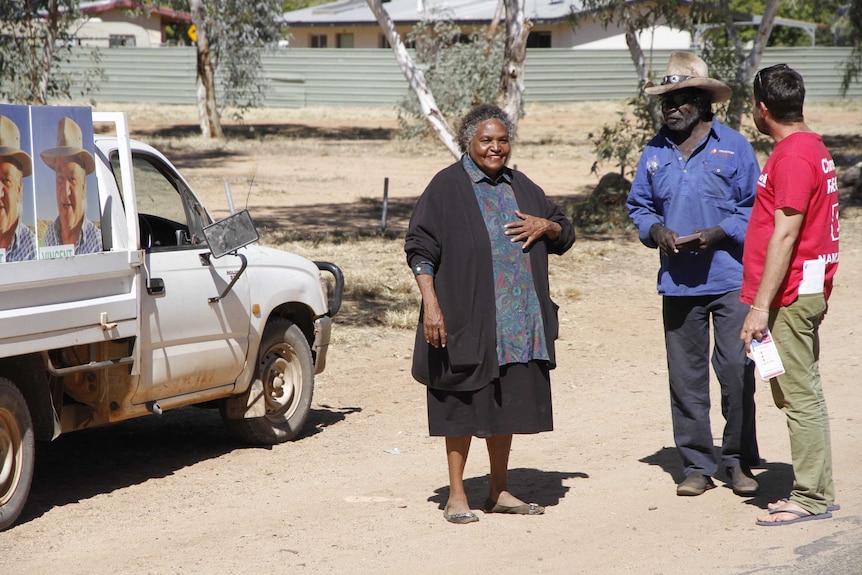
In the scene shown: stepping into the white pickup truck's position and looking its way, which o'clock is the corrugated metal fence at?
The corrugated metal fence is roughly at 11 o'clock from the white pickup truck.

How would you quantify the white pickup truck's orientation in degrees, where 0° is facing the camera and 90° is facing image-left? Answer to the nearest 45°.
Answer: approximately 225°

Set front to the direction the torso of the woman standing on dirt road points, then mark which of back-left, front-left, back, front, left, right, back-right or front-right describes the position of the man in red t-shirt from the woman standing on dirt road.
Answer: front-left

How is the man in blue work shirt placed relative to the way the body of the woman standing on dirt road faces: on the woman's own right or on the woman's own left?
on the woman's own left

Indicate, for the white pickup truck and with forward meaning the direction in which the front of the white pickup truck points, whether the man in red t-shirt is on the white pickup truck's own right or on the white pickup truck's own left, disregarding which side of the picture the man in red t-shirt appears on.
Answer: on the white pickup truck's own right

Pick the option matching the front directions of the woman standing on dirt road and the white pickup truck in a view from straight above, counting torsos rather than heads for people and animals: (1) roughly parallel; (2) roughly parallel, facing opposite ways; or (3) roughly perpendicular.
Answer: roughly perpendicular

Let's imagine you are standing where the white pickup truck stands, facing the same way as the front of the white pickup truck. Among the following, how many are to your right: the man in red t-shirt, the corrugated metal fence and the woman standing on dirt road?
2

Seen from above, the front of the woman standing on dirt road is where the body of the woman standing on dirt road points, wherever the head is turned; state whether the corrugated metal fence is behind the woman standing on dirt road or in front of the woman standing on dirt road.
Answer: behind

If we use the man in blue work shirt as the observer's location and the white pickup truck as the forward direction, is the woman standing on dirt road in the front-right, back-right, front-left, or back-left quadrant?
front-left

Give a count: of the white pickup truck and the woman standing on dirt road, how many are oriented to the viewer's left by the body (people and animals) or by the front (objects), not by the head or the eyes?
0

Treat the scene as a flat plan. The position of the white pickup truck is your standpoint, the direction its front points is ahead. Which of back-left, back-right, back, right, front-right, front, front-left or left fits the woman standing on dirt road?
right

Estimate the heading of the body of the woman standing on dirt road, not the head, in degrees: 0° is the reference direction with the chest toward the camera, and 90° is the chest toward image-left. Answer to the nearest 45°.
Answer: approximately 315°

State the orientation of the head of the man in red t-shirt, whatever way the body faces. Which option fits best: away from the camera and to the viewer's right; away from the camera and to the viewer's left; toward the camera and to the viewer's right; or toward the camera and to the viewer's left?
away from the camera and to the viewer's left

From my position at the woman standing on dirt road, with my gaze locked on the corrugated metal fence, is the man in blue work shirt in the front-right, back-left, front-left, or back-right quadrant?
front-right
